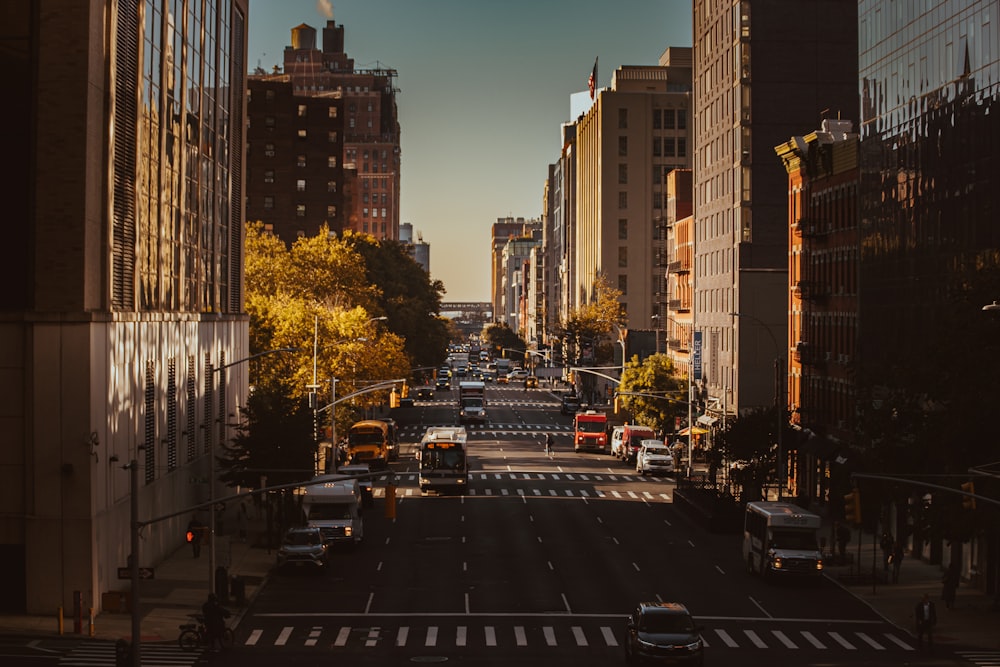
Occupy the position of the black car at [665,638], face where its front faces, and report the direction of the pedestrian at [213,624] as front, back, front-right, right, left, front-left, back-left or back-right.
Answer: right

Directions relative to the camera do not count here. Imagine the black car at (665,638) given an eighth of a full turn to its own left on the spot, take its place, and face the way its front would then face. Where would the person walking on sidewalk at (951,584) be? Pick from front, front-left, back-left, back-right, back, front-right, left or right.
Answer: left

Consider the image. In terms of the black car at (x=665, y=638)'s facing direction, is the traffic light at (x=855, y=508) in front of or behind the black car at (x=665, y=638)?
behind

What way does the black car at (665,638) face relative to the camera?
toward the camera

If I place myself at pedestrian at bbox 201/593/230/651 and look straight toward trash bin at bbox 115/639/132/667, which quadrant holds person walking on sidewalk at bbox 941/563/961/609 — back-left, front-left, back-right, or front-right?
back-left

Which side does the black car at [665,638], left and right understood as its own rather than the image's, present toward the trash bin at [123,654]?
right

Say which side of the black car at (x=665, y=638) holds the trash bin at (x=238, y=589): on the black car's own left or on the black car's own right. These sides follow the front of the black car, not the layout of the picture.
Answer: on the black car's own right
